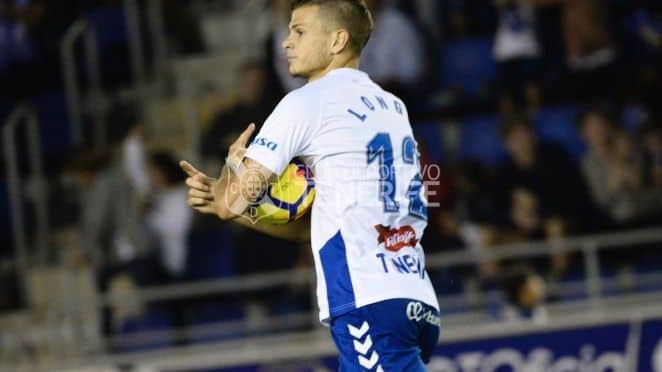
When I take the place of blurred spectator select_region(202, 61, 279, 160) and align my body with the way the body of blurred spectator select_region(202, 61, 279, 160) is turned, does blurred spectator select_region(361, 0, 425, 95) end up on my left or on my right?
on my left

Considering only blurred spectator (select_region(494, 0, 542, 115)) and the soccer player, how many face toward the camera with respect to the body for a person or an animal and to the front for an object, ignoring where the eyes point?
1

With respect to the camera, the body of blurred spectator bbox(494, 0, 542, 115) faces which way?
toward the camera

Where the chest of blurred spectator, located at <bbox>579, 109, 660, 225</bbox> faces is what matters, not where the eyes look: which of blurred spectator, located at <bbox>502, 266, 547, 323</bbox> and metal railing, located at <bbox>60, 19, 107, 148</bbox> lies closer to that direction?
the blurred spectator

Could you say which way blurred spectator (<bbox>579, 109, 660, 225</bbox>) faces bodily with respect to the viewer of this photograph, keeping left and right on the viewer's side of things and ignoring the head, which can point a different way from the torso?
facing the viewer and to the left of the viewer

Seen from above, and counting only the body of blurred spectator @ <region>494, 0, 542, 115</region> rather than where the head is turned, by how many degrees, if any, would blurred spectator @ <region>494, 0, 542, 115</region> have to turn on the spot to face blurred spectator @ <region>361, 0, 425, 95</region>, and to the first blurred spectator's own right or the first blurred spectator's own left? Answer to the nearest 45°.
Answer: approximately 90° to the first blurred spectator's own right

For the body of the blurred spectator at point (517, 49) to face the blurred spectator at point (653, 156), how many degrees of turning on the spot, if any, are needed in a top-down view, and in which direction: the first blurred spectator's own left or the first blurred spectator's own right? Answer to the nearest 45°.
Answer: approximately 45° to the first blurred spectator's own left

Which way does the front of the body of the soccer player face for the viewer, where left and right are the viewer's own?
facing away from the viewer and to the left of the viewer
